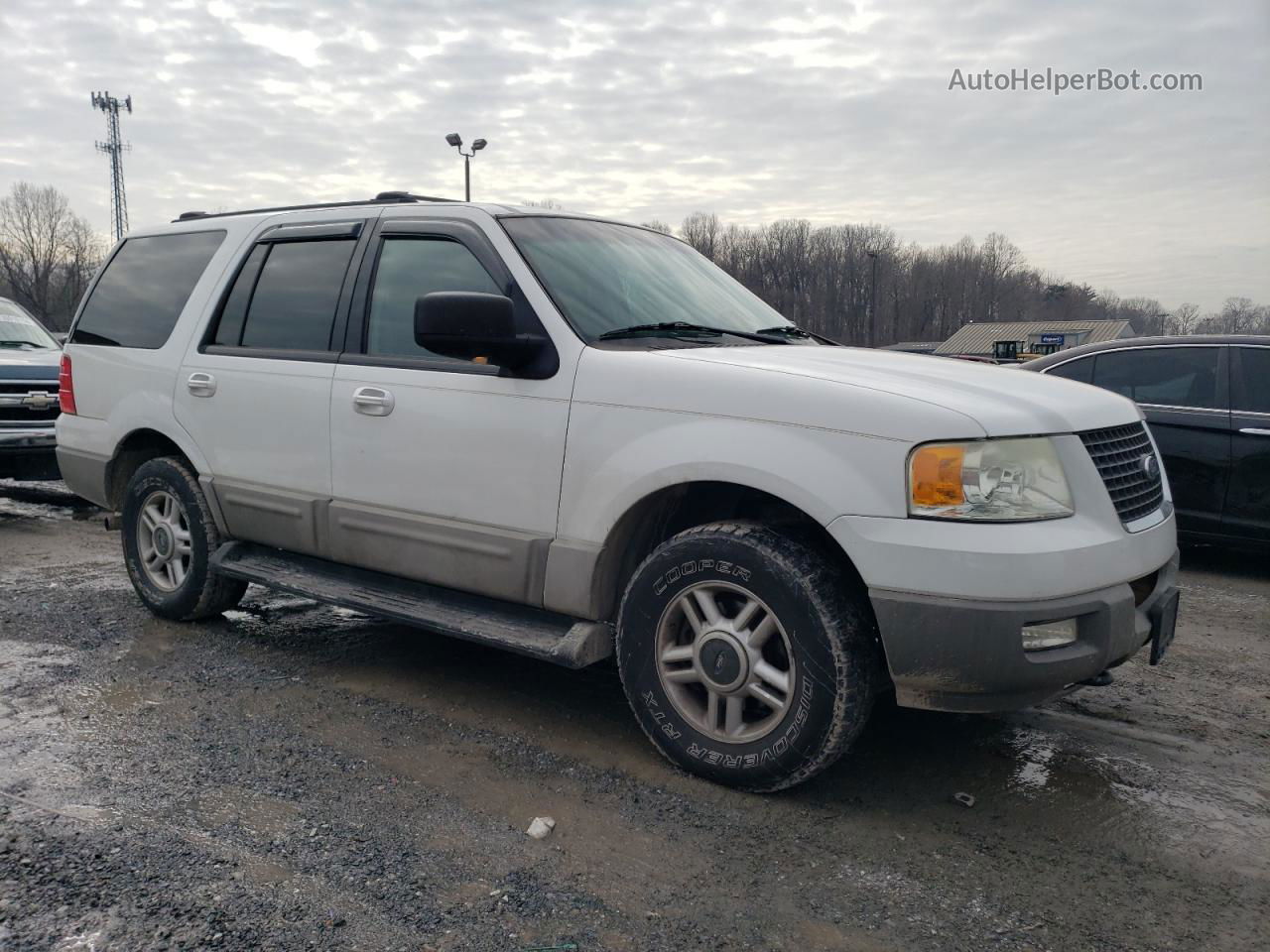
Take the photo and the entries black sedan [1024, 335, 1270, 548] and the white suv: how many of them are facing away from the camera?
0

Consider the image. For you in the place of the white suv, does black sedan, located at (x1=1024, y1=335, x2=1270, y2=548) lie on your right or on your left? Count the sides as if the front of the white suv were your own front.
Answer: on your left

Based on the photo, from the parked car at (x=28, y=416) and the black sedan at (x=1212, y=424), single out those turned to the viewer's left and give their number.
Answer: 0

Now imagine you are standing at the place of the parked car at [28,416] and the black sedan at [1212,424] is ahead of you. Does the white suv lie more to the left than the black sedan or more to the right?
right

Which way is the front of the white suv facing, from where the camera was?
facing the viewer and to the right of the viewer

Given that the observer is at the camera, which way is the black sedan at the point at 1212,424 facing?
facing to the right of the viewer

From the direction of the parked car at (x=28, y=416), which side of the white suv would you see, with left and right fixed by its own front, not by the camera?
back

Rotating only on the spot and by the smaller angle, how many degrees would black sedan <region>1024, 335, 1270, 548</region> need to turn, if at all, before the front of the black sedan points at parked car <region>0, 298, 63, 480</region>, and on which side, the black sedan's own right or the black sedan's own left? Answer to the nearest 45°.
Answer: approximately 180°

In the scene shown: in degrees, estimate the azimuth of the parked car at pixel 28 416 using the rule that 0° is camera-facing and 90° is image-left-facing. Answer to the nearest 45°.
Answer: approximately 315°
